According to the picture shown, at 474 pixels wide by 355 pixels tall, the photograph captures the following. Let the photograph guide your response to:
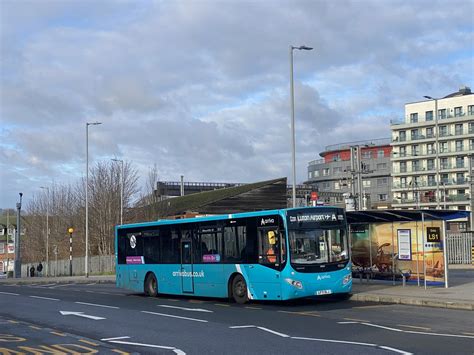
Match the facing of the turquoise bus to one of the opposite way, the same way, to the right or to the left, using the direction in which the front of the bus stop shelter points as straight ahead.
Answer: to the left

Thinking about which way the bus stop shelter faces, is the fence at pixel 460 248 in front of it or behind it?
behind

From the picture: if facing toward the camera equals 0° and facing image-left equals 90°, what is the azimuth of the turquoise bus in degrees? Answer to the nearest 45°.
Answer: approximately 315°

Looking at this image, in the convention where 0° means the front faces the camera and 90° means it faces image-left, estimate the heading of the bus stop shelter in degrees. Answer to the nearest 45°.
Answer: approximately 45°

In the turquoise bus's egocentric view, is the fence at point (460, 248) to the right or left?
on its left

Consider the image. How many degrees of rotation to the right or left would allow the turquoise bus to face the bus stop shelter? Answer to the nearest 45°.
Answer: approximately 90° to its left

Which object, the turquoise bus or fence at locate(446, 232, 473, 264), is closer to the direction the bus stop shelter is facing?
the turquoise bus
